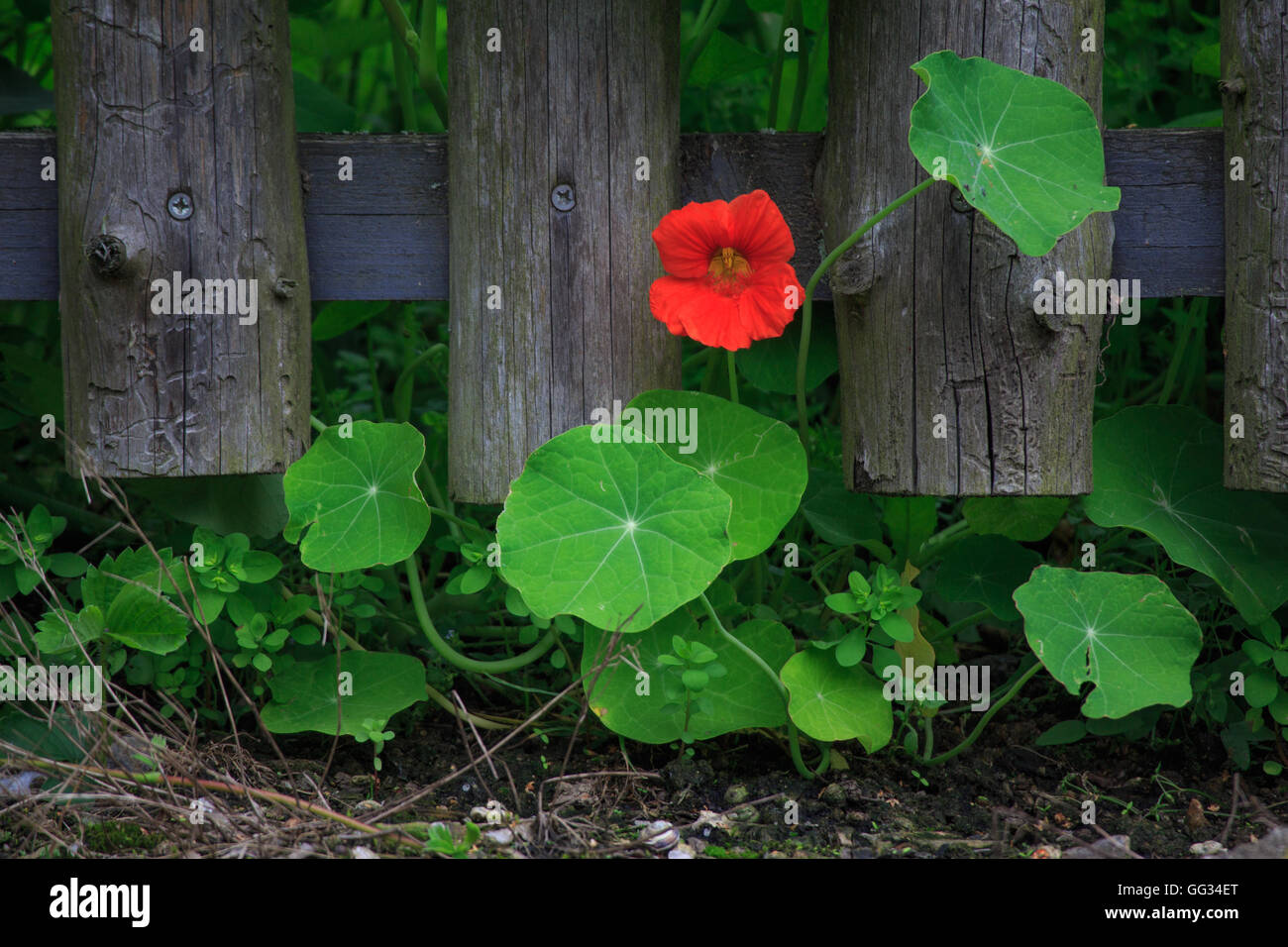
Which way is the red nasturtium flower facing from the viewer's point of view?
toward the camera
